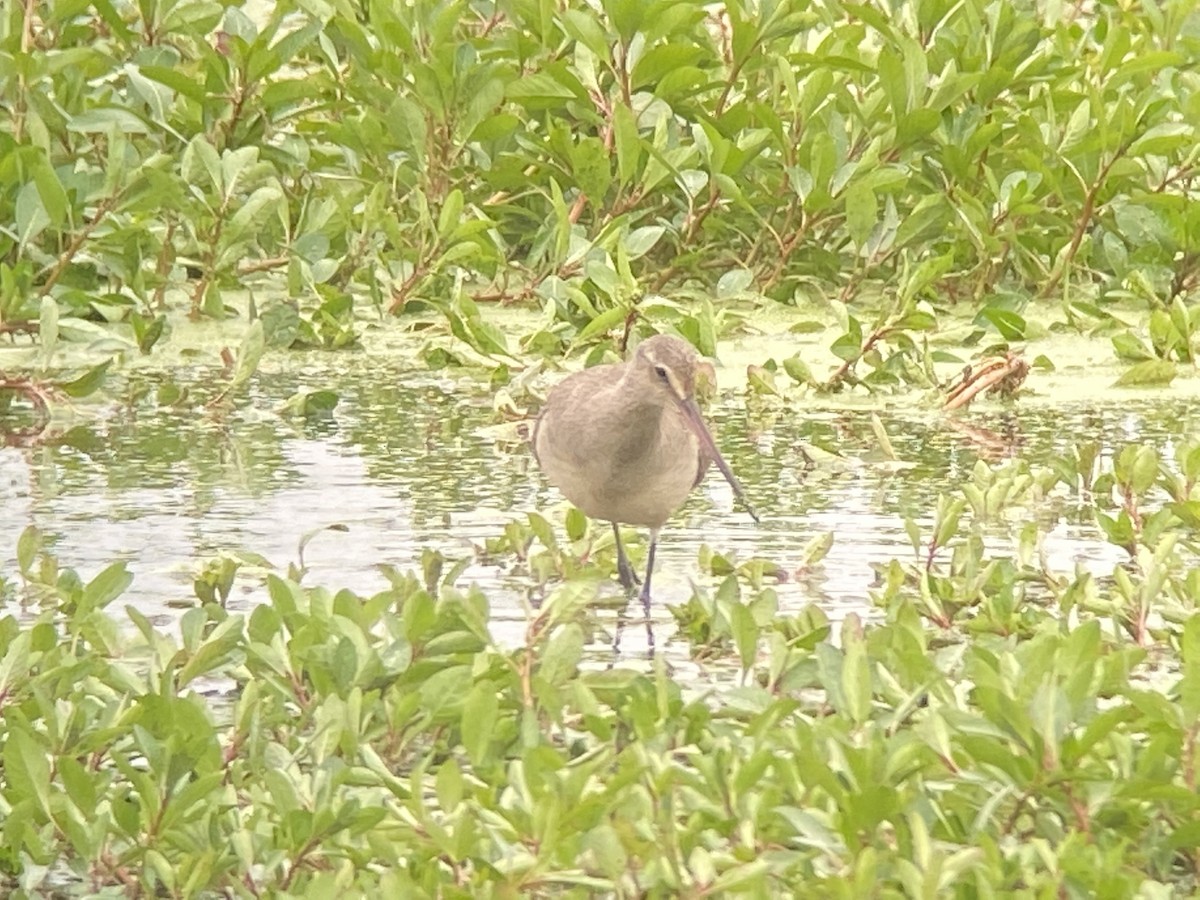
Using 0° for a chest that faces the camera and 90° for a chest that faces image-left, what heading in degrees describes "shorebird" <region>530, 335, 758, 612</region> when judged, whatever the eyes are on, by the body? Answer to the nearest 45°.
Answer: approximately 315°
